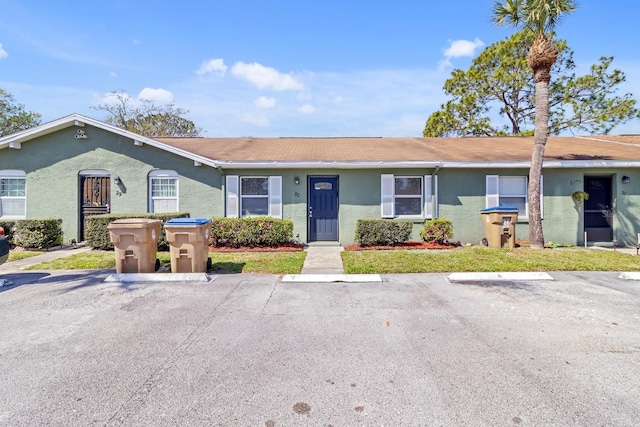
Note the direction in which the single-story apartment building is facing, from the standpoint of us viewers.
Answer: facing the viewer

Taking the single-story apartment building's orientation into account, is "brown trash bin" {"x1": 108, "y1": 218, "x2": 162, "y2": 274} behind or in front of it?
in front

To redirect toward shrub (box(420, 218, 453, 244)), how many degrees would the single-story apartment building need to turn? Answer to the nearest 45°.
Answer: approximately 90° to its left

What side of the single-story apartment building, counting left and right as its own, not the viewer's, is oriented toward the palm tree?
left

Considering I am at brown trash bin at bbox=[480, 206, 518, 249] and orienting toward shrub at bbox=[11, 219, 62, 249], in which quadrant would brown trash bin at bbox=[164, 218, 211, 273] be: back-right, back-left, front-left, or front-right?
front-left

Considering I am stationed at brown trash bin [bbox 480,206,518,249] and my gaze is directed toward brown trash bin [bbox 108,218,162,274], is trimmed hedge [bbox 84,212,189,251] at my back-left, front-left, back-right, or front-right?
front-right

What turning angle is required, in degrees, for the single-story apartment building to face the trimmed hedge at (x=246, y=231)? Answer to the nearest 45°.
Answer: approximately 45° to its right

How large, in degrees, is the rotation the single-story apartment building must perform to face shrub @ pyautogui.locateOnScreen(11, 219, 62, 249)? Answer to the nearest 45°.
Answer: approximately 90° to its right

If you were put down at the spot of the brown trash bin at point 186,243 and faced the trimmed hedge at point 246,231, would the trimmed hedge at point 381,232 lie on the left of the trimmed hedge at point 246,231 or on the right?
right

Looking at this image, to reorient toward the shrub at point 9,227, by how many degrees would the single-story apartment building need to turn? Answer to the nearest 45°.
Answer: approximately 90° to its right
